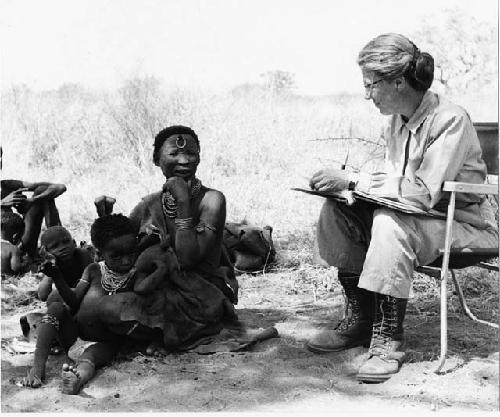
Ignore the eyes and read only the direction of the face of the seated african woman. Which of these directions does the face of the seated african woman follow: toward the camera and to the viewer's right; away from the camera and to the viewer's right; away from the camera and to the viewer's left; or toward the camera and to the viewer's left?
toward the camera and to the viewer's right

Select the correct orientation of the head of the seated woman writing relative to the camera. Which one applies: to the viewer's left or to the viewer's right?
to the viewer's left

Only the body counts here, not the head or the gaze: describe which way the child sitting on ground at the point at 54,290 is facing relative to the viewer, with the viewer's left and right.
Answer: facing the viewer and to the left of the viewer

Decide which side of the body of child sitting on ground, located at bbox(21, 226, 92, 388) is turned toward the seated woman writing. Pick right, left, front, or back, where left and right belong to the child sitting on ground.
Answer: left

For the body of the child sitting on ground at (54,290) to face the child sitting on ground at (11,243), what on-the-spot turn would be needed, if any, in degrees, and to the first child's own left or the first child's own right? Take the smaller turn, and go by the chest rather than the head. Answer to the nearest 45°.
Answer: approximately 135° to the first child's own right

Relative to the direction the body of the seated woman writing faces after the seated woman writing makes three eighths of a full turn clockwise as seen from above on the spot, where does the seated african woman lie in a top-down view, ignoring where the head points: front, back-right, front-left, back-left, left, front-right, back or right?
left

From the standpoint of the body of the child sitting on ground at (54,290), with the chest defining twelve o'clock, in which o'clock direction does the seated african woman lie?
The seated african woman is roughly at 8 o'clock from the child sitting on ground.

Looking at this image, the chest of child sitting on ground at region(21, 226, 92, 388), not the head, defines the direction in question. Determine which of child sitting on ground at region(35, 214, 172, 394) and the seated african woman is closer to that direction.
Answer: the child sitting on ground

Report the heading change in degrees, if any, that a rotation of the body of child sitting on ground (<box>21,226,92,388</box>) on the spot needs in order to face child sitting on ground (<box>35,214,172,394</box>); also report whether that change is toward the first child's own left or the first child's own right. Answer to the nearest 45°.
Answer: approximately 90° to the first child's own left

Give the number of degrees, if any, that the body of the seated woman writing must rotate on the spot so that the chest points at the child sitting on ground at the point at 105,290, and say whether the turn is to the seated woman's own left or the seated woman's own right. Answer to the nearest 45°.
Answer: approximately 45° to the seated woman's own right

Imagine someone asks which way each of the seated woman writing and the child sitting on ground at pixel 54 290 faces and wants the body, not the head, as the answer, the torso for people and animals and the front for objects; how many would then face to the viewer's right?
0
